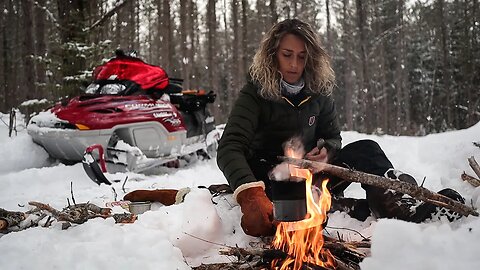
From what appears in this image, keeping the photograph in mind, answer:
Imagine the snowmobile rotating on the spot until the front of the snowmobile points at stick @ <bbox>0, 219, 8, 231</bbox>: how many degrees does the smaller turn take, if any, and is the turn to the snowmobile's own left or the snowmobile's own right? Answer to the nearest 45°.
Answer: approximately 45° to the snowmobile's own left

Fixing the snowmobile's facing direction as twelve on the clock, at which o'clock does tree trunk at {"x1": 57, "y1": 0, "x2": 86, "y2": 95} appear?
The tree trunk is roughly at 4 o'clock from the snowmobile.

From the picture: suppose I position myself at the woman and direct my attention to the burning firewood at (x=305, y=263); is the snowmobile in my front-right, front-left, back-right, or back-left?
back-right

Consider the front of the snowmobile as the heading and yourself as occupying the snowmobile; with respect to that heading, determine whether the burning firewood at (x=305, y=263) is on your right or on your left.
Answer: on your left

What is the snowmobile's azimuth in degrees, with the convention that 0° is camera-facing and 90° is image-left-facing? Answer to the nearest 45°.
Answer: approximately 45°
